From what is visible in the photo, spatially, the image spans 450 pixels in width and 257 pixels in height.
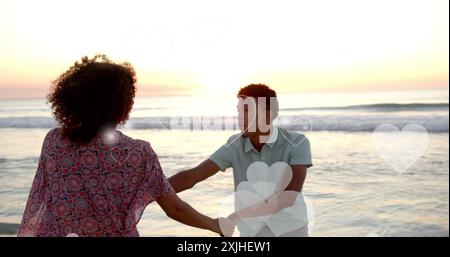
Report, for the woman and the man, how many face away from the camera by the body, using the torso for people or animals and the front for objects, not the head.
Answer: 1

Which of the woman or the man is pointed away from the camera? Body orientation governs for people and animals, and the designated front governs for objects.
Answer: the woman

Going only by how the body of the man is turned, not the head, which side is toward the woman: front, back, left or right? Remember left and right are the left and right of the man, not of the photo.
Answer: front

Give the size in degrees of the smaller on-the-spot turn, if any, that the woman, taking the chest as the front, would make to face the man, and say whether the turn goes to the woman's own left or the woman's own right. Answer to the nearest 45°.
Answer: approximately 45° to the woman's own right

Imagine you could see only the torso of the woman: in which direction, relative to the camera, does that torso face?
away from the camera

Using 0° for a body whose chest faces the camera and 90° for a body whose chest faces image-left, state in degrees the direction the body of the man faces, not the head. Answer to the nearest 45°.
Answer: approximately 45°
